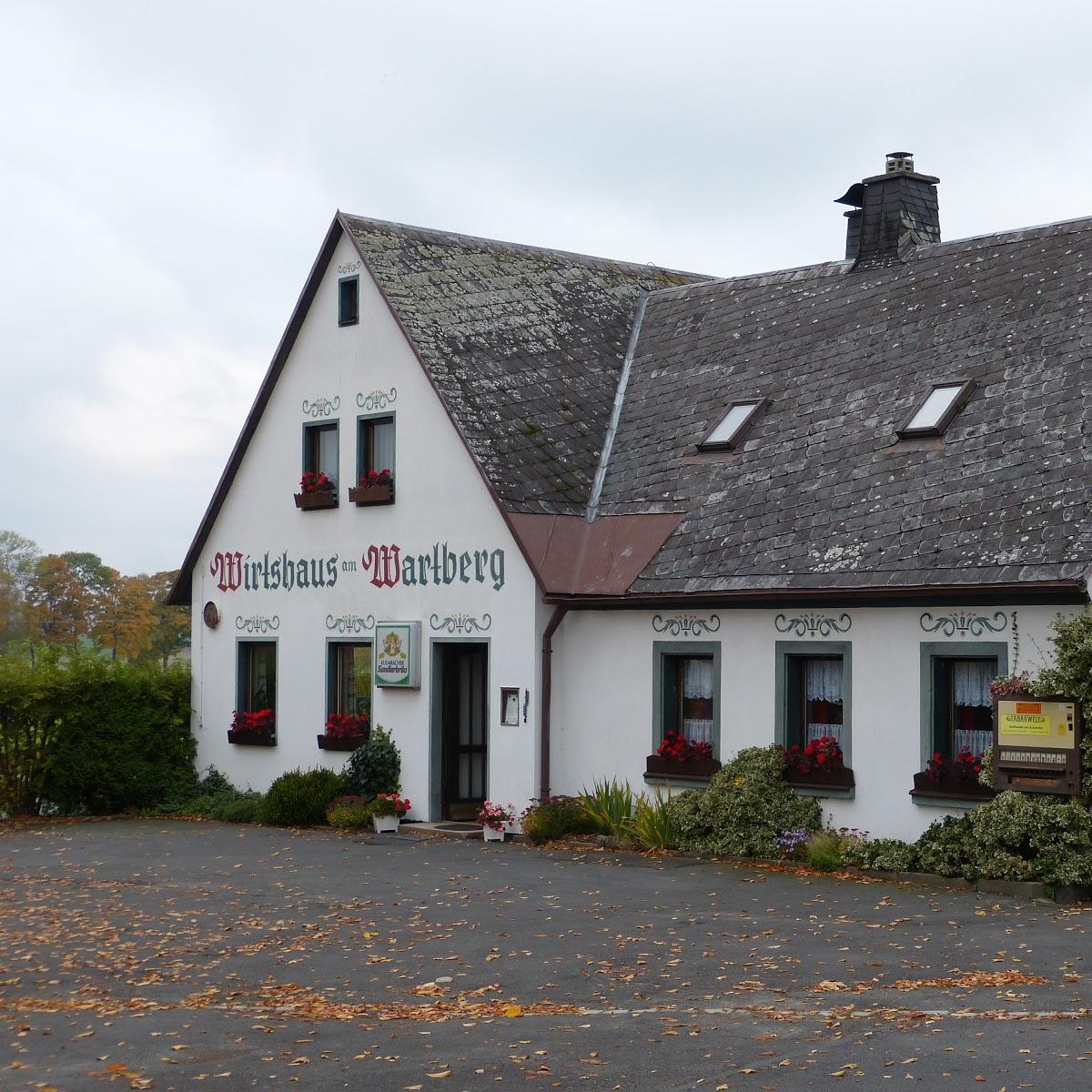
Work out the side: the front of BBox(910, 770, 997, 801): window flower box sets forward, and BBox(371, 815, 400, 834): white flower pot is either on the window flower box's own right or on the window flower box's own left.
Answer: on the window flower box's own right

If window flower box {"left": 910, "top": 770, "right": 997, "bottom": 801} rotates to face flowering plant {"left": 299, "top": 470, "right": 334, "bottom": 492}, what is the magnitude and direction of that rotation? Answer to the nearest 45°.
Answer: approximately 135° to its right

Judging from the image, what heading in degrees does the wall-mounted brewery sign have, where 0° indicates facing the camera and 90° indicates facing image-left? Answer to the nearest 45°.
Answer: approximately 45°

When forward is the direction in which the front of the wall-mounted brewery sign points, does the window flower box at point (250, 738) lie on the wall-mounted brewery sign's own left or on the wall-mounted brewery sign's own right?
on the wall-mounted brewery sign's own right

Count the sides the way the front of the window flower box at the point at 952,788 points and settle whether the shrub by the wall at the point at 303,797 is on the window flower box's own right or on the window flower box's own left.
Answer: on the window flower box's own right

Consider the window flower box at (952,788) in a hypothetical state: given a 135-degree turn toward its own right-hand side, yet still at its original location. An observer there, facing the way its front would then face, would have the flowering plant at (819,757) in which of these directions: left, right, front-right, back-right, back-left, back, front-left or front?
front

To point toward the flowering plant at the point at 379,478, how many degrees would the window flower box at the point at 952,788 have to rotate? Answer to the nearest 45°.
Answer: approximately 135° to its right

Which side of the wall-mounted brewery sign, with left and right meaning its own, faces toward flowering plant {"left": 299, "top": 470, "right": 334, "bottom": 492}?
right

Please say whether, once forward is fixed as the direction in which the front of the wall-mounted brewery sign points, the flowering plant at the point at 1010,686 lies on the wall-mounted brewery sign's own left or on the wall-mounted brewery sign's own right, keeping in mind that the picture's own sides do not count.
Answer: on the wall-mounted brewery sign's own left

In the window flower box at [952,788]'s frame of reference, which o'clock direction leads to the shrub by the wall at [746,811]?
The shrub by the wall is roughly at 4 o'clock from the window flower box.

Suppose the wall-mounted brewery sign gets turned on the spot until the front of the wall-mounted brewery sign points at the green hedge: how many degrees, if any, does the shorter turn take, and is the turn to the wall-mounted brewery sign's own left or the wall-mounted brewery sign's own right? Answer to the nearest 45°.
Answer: approximately 90° to the wall-mounted brewery sign's own right

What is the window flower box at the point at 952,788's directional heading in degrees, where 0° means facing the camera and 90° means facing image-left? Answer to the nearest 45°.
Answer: approximately 0°

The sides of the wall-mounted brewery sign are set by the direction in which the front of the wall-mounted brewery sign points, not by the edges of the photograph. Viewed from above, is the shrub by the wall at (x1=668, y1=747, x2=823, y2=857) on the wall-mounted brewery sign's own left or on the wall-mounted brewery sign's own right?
on the wall-mounted brewery sign's own left
